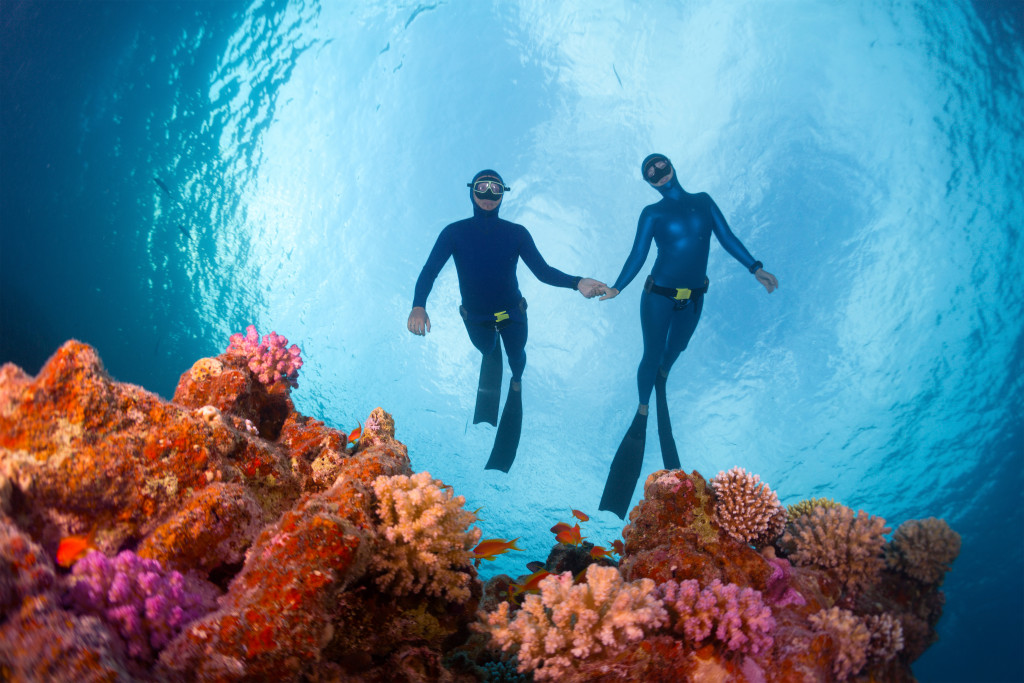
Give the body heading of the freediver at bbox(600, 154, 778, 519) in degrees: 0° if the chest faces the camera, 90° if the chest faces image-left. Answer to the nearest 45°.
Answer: approximately 0°

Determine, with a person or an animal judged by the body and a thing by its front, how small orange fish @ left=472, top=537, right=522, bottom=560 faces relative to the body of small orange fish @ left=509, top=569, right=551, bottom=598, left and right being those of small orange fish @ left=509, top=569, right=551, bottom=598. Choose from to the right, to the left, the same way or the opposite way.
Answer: the opposite way

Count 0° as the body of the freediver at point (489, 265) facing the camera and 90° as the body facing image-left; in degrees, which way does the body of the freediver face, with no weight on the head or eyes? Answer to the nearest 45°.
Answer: approximately 0°

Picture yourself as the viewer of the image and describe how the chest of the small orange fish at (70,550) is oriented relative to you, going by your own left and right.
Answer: facing to the left of the viewer

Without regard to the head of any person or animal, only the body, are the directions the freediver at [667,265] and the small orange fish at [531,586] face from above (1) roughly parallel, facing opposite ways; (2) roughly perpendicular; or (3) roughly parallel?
roughly perpendicular
